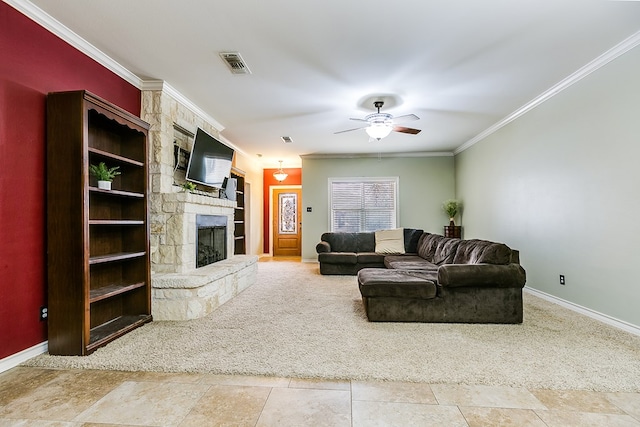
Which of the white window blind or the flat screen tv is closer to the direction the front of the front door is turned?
the flat screen tv

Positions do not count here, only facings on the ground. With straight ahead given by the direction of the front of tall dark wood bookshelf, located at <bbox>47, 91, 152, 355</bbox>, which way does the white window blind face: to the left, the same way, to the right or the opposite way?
to the right

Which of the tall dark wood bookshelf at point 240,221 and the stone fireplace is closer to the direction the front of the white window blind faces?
the stone fireplace

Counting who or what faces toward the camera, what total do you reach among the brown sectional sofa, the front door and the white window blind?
2

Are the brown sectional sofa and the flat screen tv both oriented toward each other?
yes

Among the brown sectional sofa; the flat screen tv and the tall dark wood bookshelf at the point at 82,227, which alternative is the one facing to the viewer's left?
the brown sectional sofa

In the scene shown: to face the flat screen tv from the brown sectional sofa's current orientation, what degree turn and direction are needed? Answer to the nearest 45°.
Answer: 0° — it already faces it

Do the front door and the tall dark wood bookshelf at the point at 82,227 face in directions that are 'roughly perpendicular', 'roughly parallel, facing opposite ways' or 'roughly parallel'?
roughly perpendicular

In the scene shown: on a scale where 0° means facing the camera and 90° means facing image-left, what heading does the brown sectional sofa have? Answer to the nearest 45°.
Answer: approximately 90°

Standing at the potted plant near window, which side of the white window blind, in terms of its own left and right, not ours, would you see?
left

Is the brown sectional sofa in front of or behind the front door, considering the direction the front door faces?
in front

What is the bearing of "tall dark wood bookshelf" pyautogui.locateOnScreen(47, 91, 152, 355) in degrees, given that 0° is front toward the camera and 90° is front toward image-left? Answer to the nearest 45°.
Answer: approximately 315°

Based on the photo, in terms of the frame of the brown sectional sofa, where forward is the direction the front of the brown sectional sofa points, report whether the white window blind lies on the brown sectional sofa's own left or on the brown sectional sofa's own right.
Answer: on the brown sectional sofa's own right
